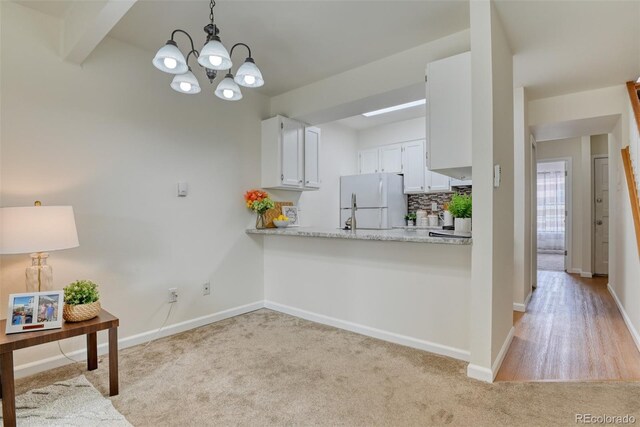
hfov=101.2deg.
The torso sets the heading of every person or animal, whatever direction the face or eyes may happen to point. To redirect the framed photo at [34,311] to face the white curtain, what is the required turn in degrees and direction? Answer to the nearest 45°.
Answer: approximately 90° to its left

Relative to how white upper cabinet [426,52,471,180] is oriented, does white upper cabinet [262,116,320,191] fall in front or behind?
in front

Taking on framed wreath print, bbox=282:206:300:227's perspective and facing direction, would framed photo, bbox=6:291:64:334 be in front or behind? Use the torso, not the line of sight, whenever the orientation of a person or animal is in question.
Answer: in front

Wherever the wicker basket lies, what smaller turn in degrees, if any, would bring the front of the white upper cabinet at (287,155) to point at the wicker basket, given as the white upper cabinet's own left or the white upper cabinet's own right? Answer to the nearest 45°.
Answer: approximately 90° to the white upper cabinet's own right

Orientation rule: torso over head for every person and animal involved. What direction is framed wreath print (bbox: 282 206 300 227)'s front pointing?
toward the camera

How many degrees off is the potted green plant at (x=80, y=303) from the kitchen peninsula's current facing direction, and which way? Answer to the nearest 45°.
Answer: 0° — it already faces it

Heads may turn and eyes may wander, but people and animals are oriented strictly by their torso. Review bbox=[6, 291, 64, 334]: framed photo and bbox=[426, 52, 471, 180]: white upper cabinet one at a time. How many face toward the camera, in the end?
1

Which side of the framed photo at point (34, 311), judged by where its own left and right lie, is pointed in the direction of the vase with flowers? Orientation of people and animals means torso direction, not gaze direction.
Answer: left

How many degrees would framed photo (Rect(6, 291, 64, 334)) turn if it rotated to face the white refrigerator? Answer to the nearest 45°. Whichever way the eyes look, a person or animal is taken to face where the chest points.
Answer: approximately 90° to its left

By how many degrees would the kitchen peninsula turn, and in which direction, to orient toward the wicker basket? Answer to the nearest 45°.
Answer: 0° — it already faces it

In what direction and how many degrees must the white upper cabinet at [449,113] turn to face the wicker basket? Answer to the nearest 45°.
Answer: approximately 90° to its left

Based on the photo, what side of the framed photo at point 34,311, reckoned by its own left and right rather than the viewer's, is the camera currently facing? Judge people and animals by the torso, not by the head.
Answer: front

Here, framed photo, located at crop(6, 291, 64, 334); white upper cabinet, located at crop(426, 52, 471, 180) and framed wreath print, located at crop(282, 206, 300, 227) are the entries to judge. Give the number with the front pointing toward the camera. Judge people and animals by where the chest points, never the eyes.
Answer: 2

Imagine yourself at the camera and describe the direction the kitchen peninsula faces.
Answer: facing the viewer and to the left of the viewer

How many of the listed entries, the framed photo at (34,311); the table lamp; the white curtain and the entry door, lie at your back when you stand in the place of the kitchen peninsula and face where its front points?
2
